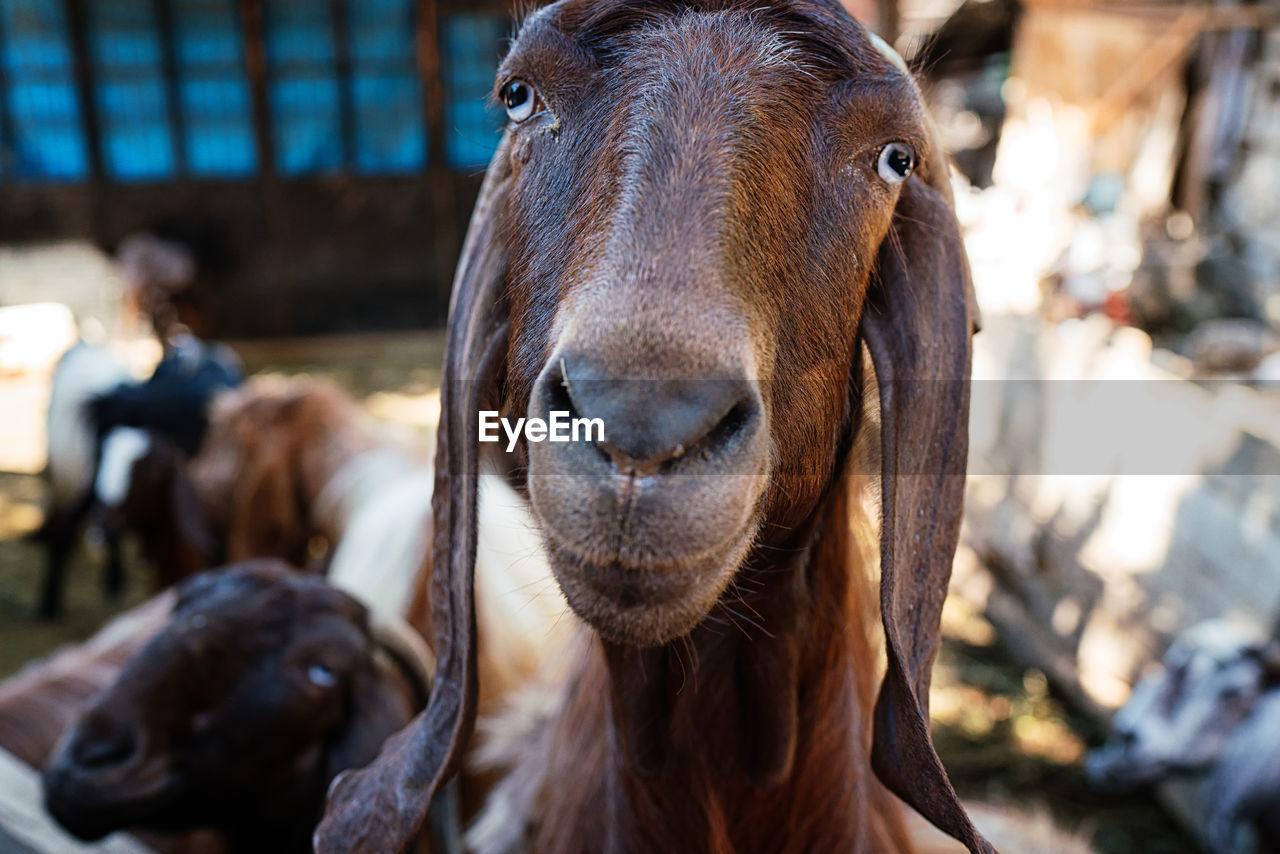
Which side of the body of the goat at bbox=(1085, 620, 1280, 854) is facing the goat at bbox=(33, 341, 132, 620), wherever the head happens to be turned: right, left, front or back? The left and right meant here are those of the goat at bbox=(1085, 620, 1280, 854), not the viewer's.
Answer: front

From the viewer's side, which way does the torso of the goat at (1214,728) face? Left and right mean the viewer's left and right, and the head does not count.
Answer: facing to the left of the viewer

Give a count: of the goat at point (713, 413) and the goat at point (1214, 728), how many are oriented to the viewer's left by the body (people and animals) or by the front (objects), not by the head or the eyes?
1
